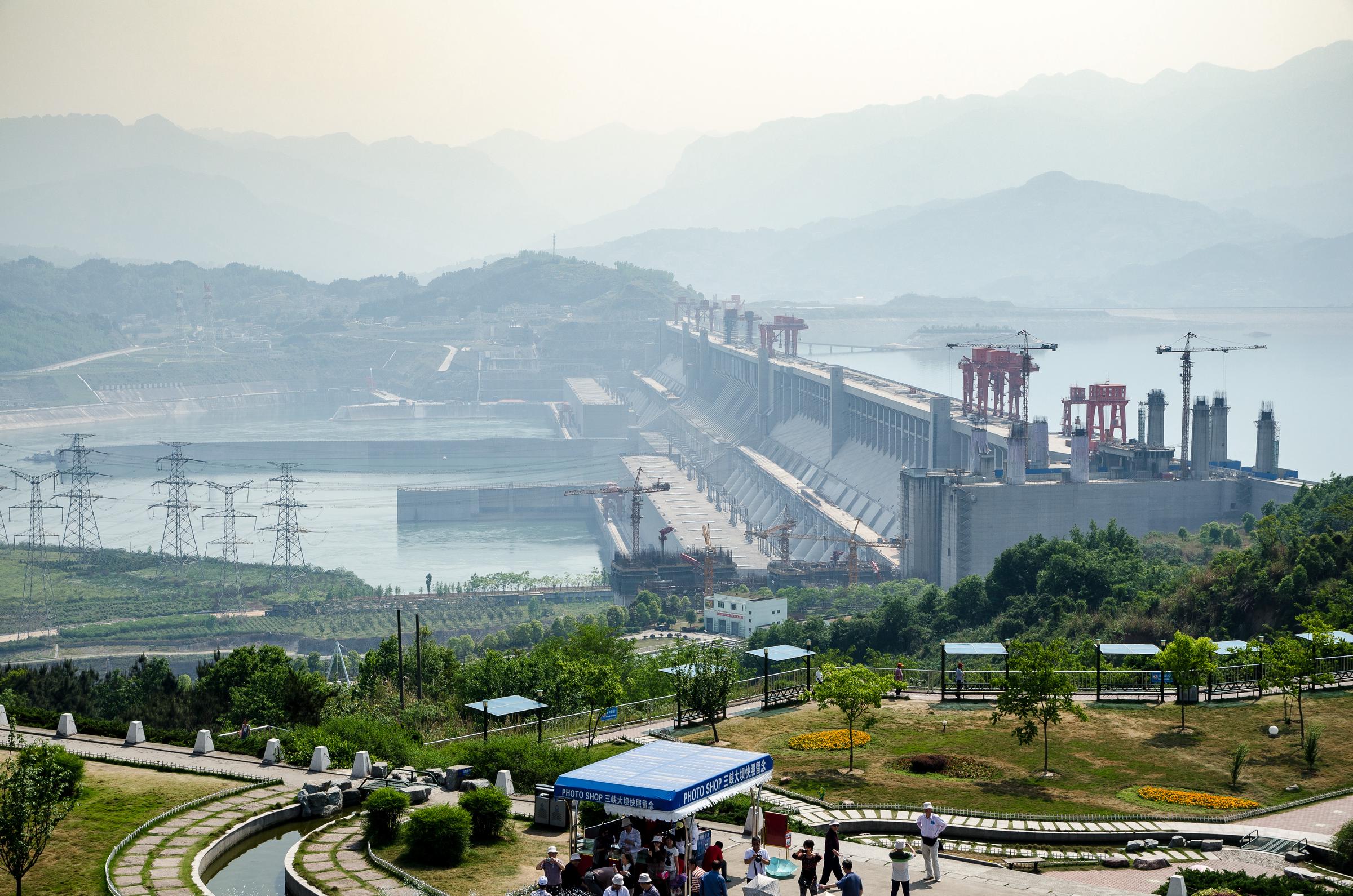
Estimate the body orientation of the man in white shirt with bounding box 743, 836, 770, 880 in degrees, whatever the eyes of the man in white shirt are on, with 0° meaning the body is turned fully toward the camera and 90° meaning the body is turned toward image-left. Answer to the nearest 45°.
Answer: approximately 0°

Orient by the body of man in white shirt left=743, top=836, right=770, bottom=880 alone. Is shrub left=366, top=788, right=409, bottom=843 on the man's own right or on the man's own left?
on the man's own right

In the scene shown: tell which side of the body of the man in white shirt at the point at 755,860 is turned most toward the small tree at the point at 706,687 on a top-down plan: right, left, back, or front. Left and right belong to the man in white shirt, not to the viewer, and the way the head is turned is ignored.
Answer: back

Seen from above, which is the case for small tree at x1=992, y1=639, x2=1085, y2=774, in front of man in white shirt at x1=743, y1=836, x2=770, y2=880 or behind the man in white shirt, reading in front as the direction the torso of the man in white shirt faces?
behind

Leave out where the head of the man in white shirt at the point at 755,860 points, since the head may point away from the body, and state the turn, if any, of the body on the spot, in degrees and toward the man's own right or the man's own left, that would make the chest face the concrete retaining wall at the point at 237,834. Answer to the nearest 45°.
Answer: approximately 135° to the man's own right

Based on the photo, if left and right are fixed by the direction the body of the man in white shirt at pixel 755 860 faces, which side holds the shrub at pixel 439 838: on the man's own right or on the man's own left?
on the man's own right

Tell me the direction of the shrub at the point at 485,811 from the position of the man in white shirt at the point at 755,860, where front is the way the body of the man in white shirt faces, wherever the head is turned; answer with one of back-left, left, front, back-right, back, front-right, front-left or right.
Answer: back-right

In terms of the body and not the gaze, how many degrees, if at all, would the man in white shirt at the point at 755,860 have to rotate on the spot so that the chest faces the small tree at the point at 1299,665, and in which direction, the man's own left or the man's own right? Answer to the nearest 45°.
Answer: approximately 135° to the man's own left

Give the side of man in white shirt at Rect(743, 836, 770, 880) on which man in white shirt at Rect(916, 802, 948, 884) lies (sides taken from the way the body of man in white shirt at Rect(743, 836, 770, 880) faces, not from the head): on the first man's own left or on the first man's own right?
on the first man's own left

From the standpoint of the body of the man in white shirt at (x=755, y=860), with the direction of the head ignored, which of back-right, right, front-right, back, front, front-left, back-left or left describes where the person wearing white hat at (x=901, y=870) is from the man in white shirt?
left

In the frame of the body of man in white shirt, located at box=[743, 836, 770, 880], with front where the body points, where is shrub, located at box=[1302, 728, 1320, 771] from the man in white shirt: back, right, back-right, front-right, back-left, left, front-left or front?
back-left

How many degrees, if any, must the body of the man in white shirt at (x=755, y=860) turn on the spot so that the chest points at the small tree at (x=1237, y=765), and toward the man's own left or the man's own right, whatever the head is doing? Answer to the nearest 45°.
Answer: approximately 135° to the man's own left

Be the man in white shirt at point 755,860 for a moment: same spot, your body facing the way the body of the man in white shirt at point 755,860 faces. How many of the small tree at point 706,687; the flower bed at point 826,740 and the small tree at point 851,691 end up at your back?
3
